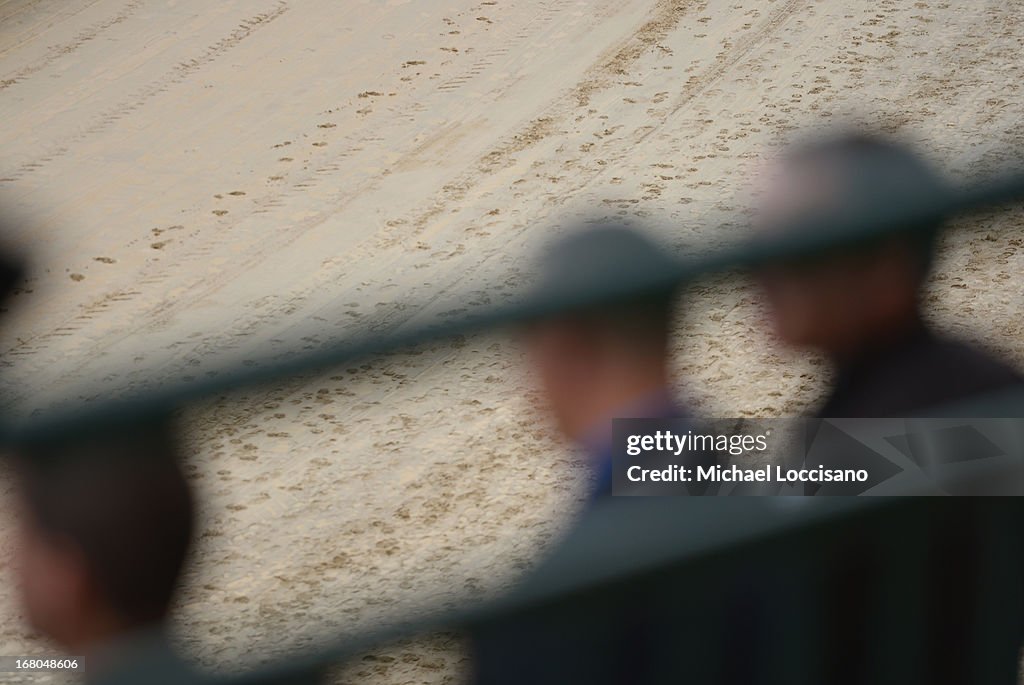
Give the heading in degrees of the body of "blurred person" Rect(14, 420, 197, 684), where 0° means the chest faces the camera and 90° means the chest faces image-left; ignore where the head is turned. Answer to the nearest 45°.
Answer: approximately 135°

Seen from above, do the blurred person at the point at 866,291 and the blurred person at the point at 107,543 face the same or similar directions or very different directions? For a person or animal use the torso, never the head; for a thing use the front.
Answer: same or similar directions

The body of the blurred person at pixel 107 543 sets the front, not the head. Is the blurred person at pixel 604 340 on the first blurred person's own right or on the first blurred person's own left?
on the first blurred person's own right

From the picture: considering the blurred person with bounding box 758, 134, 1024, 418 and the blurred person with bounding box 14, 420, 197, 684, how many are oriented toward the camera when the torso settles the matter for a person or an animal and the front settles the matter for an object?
0
